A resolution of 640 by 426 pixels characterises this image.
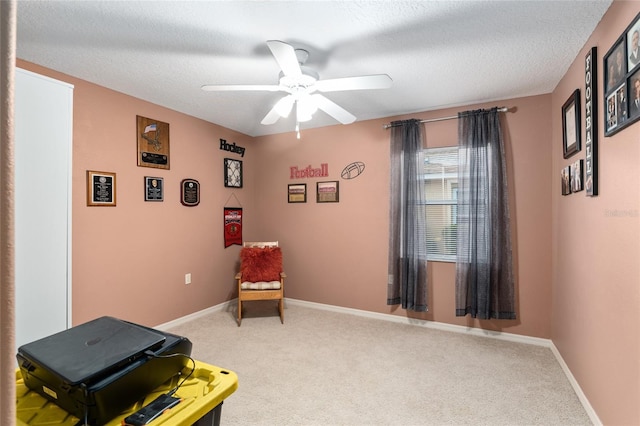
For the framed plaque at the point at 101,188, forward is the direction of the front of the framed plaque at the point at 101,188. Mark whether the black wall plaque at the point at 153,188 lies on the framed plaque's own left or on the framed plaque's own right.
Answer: on the framed plaque's own left

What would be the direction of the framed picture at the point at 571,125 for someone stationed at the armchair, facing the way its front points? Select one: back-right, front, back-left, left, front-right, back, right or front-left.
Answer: front-left

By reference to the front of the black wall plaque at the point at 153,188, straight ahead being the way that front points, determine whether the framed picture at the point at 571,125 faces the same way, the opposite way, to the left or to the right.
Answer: the opposite way

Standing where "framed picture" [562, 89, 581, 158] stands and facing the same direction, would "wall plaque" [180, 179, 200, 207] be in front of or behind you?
in front

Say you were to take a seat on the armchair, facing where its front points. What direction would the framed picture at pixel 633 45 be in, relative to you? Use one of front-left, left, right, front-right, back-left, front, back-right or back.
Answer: front-left

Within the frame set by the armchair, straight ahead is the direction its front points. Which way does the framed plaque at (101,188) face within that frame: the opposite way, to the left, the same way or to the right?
to the left

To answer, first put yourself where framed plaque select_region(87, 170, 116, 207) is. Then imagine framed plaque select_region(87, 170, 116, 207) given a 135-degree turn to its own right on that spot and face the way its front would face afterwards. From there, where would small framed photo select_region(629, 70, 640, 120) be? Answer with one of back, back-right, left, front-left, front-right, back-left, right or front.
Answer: back-left

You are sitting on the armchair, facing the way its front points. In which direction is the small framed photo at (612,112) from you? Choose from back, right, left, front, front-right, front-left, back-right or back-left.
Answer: front-left

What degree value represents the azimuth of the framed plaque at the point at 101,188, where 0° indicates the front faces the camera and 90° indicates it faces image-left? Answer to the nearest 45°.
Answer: approximately 315°

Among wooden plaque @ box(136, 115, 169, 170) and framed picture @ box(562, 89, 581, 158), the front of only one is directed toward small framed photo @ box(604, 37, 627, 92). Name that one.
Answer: wooden plaque @ box(136, 115, 169, 170)

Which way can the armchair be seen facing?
toward the camera

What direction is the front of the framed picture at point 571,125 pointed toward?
to the viewer's left

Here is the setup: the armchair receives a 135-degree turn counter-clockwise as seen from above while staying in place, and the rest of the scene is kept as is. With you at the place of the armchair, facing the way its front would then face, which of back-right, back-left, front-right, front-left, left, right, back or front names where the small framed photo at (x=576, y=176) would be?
right
